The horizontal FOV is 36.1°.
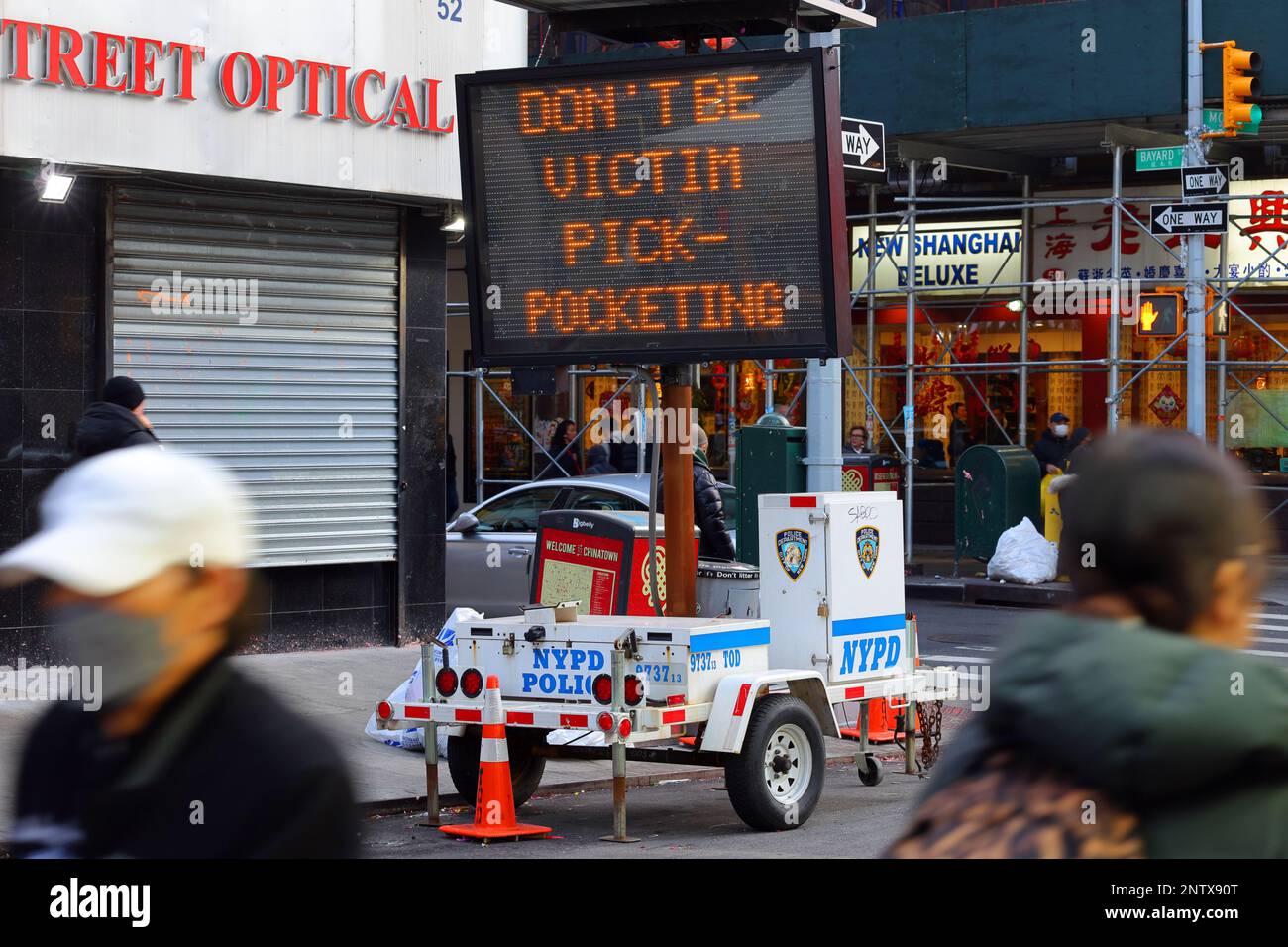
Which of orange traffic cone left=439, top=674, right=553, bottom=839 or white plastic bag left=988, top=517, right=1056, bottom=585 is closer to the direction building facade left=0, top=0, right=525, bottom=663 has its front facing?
the orange traffic cone

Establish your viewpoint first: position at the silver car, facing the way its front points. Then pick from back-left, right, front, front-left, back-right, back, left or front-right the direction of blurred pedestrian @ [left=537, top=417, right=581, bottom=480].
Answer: right

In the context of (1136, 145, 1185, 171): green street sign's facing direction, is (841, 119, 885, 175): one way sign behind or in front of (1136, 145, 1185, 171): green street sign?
in front

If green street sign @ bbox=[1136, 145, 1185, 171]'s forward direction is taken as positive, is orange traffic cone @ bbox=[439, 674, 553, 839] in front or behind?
in front

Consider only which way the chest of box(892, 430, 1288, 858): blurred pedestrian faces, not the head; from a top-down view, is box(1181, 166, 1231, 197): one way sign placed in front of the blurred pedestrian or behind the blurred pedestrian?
in front

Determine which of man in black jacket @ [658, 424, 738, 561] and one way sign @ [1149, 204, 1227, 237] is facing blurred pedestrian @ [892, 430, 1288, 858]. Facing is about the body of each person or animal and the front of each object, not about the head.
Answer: the one way sign

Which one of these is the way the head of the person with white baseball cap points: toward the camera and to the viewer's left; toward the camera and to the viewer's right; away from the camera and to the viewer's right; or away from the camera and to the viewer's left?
toward the camera and to the viewer's left

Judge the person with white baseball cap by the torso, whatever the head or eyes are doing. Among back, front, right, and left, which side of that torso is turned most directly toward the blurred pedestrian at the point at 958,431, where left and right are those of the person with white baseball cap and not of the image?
back

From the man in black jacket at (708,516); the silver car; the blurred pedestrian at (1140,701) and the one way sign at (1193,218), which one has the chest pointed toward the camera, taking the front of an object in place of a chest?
the one way sign

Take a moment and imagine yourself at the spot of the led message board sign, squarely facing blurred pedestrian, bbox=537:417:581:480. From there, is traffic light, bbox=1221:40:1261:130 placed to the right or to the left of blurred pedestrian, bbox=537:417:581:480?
right

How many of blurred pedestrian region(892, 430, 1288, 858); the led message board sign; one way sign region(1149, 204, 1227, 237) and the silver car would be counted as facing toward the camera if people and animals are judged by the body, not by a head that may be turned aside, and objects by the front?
2

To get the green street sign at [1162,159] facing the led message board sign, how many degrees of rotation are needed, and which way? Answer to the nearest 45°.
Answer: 0° — it already faces it

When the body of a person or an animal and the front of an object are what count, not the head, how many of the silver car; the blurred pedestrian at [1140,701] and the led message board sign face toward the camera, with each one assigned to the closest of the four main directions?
1

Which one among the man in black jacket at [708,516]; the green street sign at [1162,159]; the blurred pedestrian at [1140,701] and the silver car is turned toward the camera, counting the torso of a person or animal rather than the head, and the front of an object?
the green street sign
